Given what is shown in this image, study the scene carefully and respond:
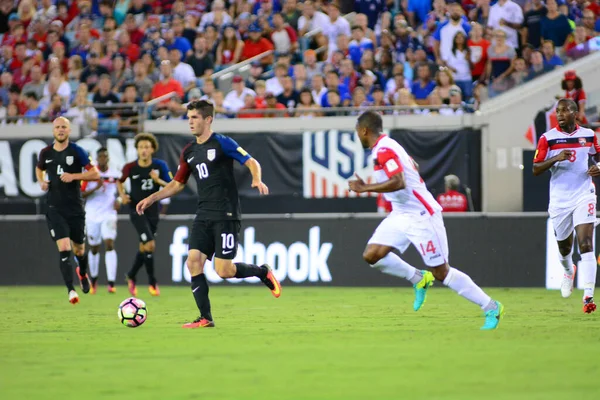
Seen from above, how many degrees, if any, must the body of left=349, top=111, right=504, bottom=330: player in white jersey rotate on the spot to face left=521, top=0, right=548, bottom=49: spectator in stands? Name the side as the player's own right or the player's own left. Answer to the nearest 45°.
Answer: approximately 90° to the player's own right

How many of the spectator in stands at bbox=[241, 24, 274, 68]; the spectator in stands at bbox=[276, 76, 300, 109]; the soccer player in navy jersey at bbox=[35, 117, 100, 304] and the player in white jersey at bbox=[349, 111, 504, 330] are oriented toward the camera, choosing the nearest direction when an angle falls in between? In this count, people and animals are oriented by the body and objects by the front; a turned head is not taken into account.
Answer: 3

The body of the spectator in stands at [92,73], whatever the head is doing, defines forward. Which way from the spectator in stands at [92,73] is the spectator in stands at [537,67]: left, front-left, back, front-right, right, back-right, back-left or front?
front-left

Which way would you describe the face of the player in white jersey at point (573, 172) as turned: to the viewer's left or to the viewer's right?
to the viewer's left

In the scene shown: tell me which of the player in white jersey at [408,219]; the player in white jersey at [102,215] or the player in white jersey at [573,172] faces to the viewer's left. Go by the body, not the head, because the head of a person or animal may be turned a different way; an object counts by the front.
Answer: the player in white jersey at [408,219]

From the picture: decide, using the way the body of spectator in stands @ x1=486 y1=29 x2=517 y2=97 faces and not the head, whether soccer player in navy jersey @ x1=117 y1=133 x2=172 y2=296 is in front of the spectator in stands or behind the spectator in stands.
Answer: in front

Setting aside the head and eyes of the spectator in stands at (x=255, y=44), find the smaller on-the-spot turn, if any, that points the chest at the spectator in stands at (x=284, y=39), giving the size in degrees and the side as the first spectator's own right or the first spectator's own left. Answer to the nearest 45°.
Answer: approximately 90° to the first spectator's own left

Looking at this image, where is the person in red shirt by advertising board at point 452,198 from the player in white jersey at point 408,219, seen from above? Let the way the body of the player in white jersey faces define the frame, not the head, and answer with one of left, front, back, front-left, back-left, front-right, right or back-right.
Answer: right

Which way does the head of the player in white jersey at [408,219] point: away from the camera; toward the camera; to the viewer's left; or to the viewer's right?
to the viewer's left
